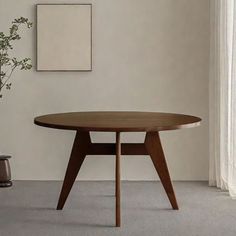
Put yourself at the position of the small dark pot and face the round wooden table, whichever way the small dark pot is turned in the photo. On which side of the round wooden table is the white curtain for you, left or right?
left

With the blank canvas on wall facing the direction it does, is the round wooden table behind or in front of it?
in front

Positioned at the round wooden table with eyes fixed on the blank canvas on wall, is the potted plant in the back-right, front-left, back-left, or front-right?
front-left

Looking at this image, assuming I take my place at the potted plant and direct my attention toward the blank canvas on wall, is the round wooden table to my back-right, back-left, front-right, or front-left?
front-right

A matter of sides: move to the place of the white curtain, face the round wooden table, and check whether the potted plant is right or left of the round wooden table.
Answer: right

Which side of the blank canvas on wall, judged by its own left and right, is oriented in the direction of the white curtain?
left

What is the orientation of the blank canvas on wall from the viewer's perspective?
toward the camera
